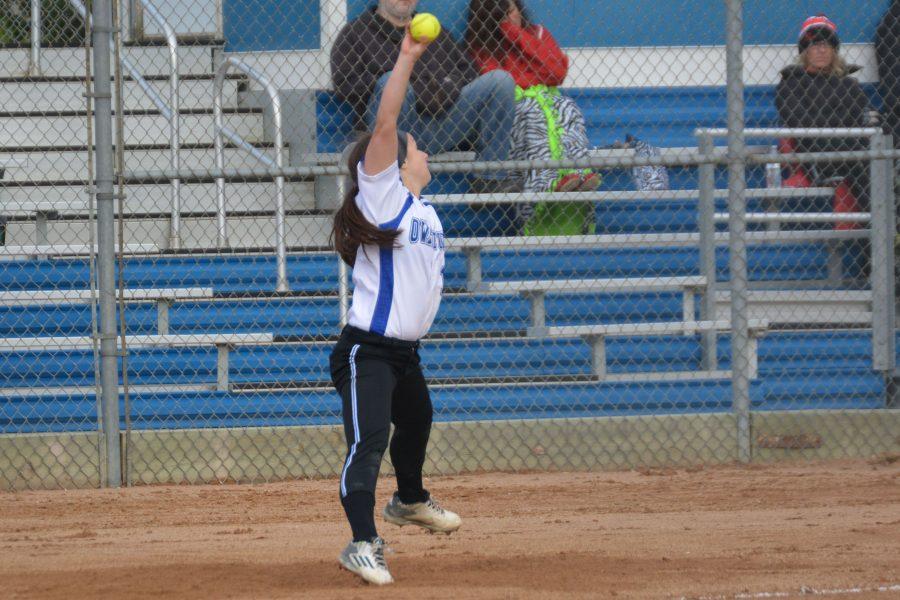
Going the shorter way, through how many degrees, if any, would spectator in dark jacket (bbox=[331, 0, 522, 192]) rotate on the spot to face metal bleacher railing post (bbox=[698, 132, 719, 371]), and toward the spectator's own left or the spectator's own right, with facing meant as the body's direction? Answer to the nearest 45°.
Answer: approximately 45° to the spectator's own left

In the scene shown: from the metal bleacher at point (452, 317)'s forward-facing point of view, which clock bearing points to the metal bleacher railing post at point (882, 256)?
The metal bleacher railing post is roughly at 9 o'clock from the metal bleacher.

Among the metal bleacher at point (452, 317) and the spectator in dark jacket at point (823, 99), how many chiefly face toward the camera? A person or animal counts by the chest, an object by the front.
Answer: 2
